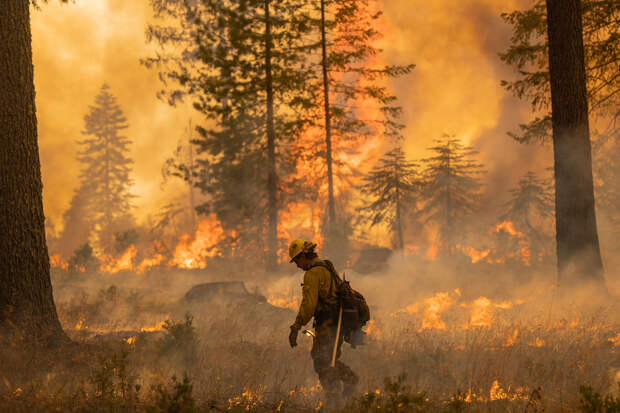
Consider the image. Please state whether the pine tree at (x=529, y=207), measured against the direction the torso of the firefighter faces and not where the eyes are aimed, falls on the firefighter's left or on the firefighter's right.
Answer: on the firefighter's right

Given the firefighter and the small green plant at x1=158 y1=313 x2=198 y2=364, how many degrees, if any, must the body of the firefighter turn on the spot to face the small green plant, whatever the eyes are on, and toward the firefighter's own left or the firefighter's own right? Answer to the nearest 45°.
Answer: approximately 45° to the firefighter's own right

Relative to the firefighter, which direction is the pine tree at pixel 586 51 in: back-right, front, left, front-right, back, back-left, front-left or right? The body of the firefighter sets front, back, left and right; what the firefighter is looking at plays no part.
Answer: back-right

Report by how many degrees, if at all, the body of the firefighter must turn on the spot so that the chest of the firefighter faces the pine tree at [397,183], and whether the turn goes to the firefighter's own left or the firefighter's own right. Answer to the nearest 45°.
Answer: approximately 90° to the firefighter's own right

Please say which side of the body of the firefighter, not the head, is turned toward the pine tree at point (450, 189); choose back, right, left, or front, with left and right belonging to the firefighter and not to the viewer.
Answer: right

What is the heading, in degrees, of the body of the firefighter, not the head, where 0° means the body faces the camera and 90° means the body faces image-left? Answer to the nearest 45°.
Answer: approximately 90°

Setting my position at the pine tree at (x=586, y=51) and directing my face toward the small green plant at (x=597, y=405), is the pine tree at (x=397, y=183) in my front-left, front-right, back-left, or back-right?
back-right
